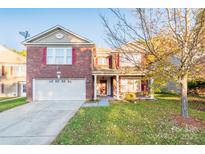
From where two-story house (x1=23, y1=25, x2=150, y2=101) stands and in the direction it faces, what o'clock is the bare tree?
The bare tree is roughly at 11 o'clock from the two-story house.

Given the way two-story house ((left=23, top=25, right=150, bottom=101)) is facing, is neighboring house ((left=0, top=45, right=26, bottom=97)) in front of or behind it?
behind

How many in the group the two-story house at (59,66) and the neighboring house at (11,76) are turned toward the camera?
2

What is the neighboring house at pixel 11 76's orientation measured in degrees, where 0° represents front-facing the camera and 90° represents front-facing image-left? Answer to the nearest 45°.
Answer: approximately 0°

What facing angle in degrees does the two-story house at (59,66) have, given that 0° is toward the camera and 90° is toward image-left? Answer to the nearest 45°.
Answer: approximately 0°

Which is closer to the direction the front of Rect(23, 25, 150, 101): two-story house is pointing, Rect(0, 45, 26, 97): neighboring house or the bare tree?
the bare tree
